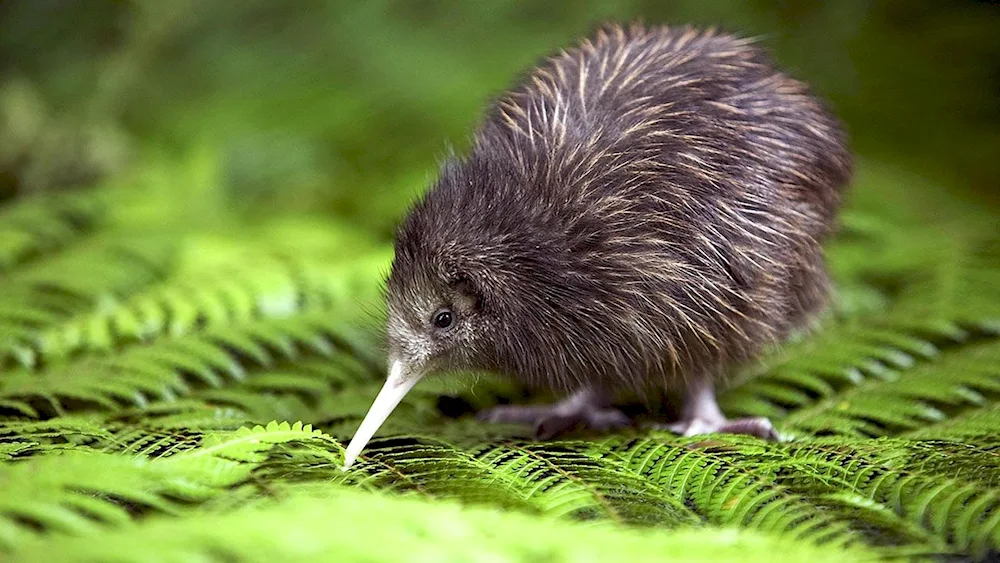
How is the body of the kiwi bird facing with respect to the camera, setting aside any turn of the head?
to the viewer's left

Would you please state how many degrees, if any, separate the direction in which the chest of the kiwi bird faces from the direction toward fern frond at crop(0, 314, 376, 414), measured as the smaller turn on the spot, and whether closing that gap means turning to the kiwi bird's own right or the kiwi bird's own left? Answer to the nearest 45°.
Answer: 0° — it already faces it

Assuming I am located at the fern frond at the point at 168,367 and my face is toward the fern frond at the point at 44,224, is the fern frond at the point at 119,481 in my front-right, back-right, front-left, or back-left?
back-left

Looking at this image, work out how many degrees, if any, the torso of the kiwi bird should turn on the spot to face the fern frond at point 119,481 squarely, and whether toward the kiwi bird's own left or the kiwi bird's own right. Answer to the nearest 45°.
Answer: approximately 45° to the kiwi bird's own left

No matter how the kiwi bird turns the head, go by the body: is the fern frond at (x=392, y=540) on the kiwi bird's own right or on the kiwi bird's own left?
on the kiwi bird's own left

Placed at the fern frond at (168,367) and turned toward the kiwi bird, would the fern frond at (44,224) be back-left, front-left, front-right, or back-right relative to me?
back-left

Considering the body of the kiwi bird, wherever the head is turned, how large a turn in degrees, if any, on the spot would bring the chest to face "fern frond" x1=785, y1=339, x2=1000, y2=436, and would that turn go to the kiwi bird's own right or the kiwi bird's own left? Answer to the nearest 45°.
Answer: approximately 180°
